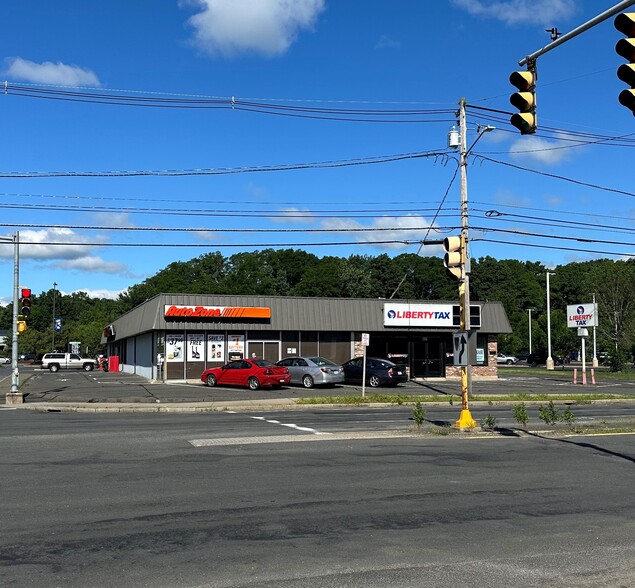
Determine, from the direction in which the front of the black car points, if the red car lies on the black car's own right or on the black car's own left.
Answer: on the black car's own left

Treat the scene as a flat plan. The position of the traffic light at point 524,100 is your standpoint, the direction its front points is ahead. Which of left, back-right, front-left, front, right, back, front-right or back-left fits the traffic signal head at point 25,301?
right

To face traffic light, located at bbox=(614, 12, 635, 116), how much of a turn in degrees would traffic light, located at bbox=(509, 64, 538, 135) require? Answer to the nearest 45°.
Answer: approximately 90° to its left

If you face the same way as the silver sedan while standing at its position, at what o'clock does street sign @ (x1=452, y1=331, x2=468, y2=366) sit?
The street sign is roughly at 7 o'clock from the silver sedan.

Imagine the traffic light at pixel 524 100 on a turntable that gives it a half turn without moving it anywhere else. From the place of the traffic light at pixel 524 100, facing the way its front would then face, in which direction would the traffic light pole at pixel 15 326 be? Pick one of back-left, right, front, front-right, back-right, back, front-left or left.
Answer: left

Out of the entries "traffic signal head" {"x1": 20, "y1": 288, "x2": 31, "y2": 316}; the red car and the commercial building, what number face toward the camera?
2

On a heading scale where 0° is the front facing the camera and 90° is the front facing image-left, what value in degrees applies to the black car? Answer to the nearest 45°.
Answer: approximately 135°

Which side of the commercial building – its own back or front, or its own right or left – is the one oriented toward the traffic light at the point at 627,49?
front

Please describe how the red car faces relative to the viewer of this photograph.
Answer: facing away from the viewer and to the left of the viewer

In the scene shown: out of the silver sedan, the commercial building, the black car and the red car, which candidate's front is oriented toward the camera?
the commercial building
